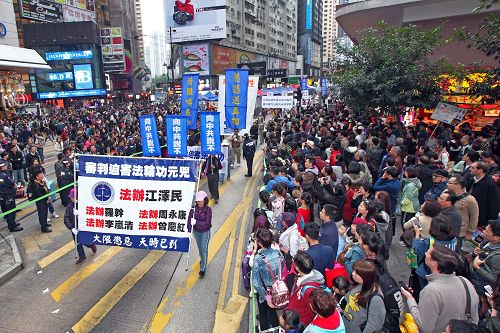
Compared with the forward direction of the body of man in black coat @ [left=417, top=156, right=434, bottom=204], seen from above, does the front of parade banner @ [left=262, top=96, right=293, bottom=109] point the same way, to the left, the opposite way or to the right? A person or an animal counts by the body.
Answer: to the left

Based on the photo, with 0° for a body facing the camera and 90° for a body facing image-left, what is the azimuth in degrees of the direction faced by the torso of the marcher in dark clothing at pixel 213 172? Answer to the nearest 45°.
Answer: approximately 0°

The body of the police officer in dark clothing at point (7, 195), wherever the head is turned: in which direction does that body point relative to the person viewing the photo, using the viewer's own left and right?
facing to the right of the viewer

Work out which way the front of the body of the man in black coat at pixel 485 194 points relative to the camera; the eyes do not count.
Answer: to the viewer's left

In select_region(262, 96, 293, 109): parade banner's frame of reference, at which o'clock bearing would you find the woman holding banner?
The woman holding banner is roughly at 12 o'clock from the parade banner.

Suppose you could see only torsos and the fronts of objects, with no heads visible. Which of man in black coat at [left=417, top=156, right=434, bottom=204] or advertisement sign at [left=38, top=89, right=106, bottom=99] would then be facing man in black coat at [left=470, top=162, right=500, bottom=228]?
the advertisement sign

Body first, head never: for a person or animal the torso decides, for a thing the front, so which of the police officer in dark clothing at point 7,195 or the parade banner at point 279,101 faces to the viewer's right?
the police officer in dark clothing
